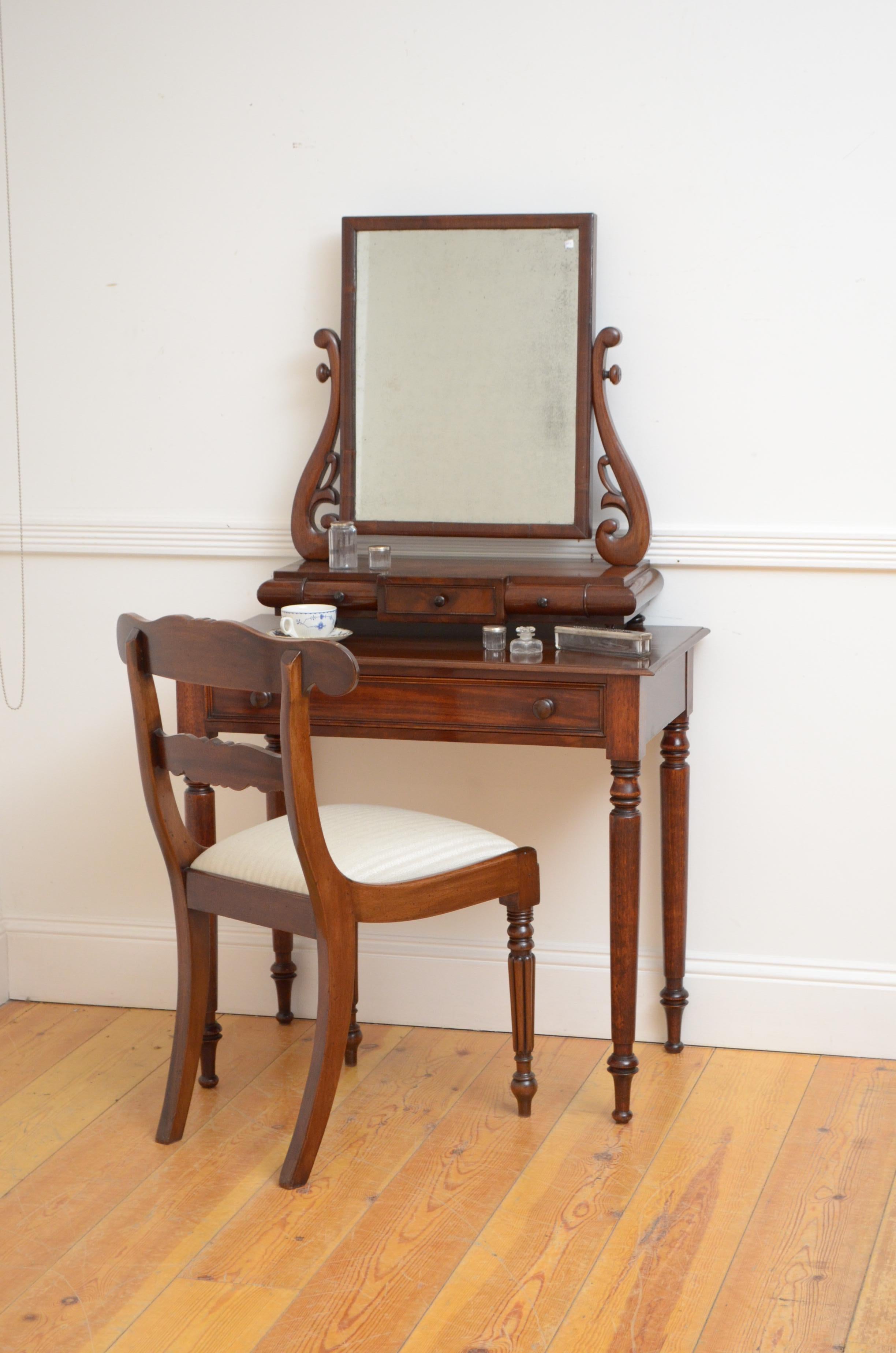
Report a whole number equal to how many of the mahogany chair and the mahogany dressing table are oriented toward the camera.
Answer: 1

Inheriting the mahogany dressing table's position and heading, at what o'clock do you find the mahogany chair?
The mahogany chair is roughly at 1 o'clock from the mahogany dressing table.

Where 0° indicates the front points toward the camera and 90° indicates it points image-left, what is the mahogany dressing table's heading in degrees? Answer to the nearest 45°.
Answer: approximately 0°

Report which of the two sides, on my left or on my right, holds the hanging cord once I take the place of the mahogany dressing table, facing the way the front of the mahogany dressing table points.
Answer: on my right
